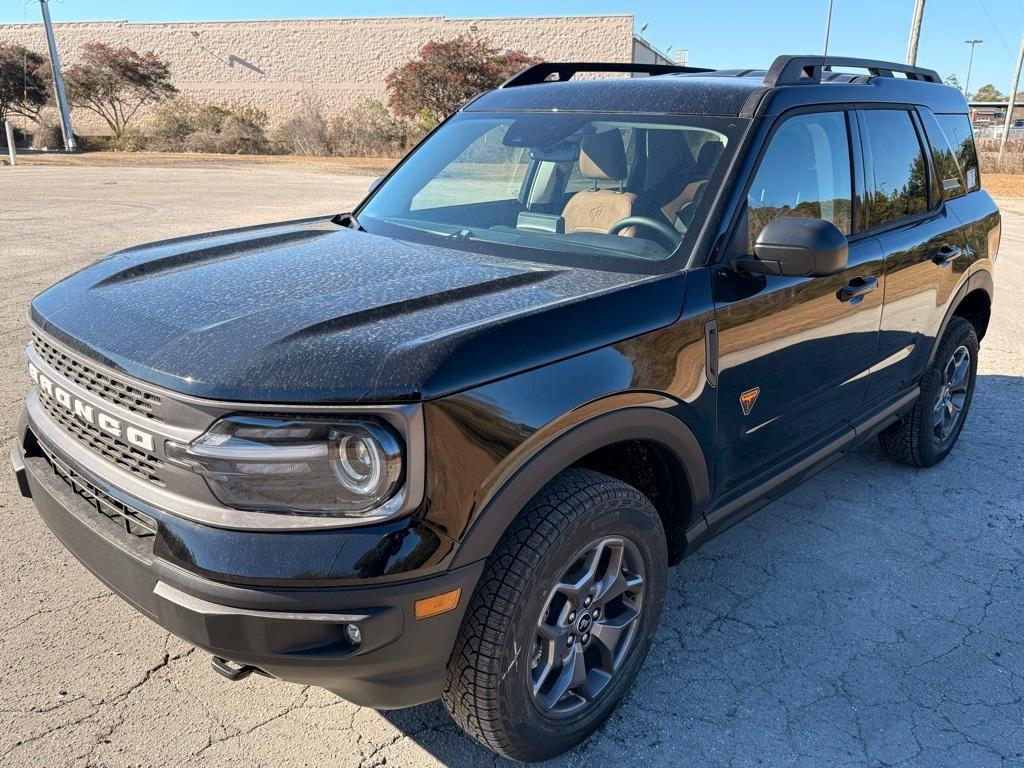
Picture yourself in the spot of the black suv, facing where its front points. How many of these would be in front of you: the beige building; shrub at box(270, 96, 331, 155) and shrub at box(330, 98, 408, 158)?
0

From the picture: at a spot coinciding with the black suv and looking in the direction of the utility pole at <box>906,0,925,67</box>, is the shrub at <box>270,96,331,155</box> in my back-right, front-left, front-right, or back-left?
front-left

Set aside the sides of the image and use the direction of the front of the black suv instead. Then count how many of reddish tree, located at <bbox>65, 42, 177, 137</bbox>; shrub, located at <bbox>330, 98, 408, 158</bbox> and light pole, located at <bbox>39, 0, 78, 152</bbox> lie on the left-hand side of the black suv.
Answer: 0

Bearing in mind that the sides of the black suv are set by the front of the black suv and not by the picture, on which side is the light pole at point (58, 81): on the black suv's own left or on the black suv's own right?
on the black suv's own right

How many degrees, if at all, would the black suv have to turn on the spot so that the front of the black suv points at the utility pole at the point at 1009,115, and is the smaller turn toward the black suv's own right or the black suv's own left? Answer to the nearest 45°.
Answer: approximately 180°

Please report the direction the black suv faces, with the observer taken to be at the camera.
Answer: facing the viewer and to the left of the viewer

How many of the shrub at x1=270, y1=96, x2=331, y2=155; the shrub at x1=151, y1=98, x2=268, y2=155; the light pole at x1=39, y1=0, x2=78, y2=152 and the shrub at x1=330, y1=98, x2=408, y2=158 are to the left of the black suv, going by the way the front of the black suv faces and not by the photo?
0

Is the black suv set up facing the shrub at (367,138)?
no

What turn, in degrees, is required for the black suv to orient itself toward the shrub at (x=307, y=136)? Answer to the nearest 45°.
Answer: approximately 135° to its right

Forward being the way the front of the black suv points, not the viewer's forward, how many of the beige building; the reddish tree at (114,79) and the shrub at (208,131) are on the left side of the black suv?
0

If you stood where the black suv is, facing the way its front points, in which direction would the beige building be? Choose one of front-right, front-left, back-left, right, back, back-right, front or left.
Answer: back-right

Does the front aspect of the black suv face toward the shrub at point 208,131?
no

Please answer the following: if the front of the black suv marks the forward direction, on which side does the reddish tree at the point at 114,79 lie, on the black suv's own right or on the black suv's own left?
on the black suv's own right
